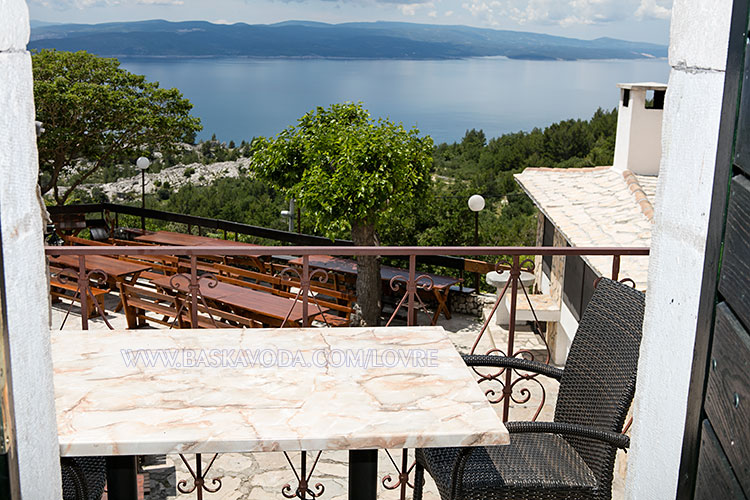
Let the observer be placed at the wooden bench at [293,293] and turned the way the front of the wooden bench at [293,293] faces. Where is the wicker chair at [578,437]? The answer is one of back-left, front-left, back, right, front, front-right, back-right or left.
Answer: front-left

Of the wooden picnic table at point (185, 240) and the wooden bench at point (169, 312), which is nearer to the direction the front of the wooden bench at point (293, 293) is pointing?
the wooden bench

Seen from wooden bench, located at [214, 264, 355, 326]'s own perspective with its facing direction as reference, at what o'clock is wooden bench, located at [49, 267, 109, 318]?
wooden bench, located at [49, 267, 109, 318] is roughly at 2 o'clock from wooden bench, located at [214, 264, 355, 326].

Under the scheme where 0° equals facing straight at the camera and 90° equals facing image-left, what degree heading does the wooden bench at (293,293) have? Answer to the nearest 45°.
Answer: approximately 45°

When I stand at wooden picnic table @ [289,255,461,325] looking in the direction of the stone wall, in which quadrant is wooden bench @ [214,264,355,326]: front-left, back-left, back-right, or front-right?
back-right
